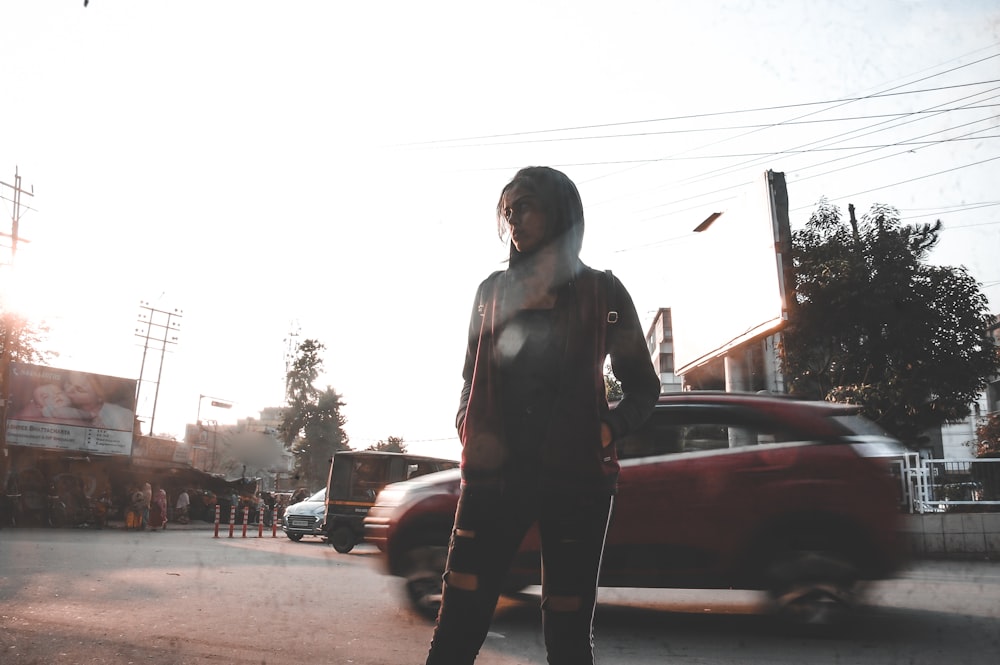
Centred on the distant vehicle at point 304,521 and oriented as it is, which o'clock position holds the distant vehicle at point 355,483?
the distant vehicle at point 355,483 is roughly at 10 o'clock from the distant vehicle at point 304,521.

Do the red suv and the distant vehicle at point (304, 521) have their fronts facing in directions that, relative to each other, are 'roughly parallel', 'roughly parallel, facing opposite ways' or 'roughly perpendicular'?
roughly perpendicular

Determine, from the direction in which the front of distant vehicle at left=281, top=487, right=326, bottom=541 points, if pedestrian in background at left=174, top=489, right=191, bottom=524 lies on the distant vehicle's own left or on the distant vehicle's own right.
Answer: on the distant vehicle's own right

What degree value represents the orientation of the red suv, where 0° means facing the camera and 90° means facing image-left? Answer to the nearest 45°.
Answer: approximately 90°

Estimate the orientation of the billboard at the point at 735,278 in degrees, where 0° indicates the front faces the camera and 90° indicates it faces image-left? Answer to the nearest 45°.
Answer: approximately 45°

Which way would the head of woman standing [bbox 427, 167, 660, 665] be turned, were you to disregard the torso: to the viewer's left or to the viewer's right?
to the viewer's left

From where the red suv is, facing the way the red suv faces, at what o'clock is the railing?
The railing is roughly at 4 o'clock from the red suv.

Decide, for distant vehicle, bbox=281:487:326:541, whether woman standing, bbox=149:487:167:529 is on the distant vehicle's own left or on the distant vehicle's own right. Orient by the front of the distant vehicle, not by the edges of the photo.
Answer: on the distant vehicle's own right

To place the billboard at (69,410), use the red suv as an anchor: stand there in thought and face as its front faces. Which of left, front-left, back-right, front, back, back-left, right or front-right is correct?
front-right

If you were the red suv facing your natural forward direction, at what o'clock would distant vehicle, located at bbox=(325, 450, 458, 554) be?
The distant vehicle is roughly at 2 o'clock from the red suv.

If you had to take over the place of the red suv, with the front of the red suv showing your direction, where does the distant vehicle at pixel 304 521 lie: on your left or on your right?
on your right
